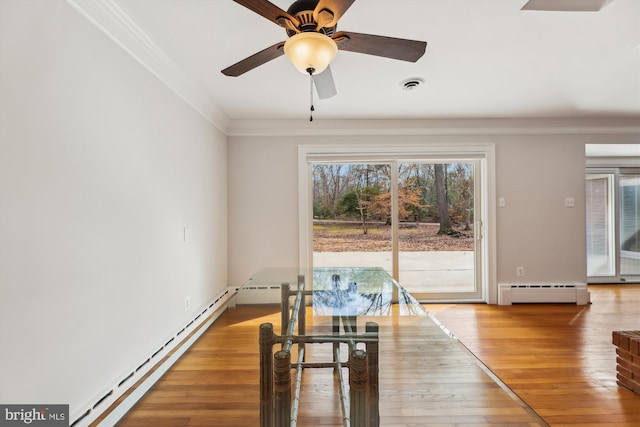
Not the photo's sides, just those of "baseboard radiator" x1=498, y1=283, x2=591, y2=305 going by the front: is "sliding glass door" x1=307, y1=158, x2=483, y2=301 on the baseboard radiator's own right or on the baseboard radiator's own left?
on the baseboard radiator's own right

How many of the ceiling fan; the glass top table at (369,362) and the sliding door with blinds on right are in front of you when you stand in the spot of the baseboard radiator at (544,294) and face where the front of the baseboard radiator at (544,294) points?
2

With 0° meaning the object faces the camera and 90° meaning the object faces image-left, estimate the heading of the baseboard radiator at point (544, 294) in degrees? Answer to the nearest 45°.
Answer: approximately 0°

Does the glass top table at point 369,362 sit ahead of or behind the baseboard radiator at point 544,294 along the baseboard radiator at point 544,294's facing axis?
ahead

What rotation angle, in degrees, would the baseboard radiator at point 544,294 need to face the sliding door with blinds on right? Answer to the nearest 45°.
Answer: approximately 135° to its left

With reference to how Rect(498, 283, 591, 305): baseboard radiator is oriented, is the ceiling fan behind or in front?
in front
